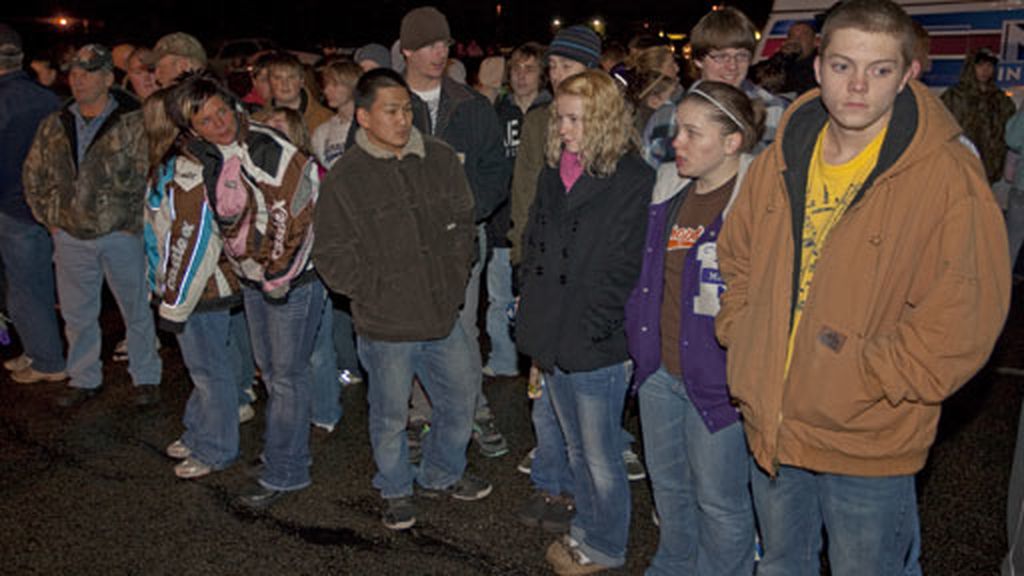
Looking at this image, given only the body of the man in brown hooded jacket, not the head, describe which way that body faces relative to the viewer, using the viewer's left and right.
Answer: facing the viewer and to the left of the viewer

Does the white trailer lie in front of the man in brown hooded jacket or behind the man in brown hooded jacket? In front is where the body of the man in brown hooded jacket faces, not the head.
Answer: behind

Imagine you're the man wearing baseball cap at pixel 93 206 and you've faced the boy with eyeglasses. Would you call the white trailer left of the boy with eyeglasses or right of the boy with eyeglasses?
left

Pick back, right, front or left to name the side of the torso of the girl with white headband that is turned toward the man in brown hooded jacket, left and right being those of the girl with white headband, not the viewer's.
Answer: left

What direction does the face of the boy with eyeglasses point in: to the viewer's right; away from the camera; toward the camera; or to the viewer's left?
toward the camera

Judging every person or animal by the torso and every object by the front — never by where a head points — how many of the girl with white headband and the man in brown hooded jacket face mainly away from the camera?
0

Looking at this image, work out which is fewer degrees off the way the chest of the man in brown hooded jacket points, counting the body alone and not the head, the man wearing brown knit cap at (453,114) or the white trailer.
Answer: the man wearing brown knit cap

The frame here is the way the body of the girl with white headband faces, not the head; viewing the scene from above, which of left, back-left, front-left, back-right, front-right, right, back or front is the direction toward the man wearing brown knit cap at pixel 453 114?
right
